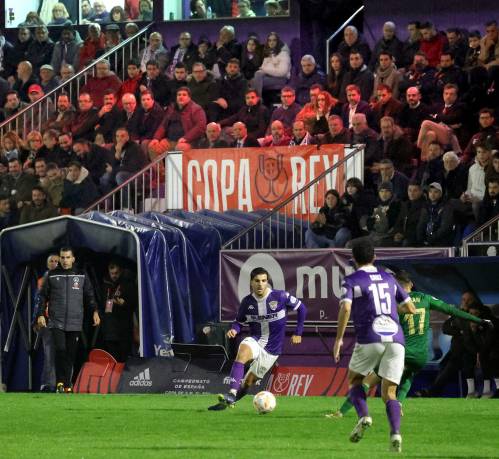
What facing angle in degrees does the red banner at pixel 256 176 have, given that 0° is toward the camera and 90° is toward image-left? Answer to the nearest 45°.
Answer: approximately 0°

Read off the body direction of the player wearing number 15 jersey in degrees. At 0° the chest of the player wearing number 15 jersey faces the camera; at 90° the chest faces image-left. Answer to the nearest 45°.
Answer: approximately 180°

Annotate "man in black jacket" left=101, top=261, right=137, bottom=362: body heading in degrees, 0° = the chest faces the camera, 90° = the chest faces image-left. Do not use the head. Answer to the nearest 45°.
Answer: approximately 45°

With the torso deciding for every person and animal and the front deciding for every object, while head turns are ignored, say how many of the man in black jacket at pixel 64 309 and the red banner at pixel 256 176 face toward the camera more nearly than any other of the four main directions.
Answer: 2

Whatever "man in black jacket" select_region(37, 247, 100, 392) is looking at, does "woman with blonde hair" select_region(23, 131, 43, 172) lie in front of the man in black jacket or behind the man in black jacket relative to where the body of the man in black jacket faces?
behind

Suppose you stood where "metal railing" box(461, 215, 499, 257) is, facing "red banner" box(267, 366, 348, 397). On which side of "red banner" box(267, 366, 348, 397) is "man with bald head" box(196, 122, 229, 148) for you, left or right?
right

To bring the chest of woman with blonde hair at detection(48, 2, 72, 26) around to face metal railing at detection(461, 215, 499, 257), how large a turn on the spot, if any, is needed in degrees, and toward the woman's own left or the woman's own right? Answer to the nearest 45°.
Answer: approximately 45° to the woman's own left

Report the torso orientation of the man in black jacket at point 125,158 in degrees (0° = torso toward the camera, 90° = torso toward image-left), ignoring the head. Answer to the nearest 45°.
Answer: approximately 45°

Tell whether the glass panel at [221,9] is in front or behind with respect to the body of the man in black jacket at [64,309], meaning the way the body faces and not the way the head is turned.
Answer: behind
